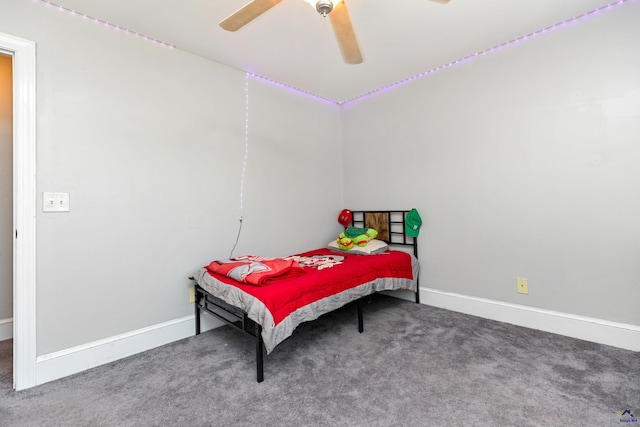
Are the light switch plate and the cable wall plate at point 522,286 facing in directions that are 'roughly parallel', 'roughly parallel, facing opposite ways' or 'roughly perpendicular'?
roughly perpendicular

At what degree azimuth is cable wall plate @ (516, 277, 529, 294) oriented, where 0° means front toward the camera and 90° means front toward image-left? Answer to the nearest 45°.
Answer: approximately 0°

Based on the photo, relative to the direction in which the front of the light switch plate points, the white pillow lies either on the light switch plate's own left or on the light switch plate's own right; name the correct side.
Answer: on the light switch plate's own left

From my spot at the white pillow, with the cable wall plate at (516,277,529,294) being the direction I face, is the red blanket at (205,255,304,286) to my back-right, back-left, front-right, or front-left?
back-right

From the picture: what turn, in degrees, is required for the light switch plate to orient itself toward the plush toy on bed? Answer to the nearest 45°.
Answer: approximately 90° to its left

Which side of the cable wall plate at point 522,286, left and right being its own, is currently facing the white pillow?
right

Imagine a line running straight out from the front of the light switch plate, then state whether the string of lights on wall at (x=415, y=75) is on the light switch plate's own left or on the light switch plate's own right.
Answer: on the light switch plate's own left

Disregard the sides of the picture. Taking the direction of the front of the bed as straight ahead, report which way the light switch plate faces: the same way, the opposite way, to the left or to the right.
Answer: to the left
